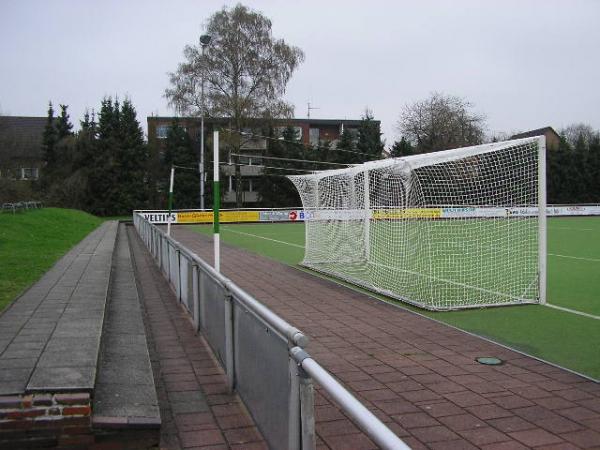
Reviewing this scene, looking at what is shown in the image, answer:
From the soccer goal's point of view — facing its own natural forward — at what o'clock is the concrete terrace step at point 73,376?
The concrete terrace step is roughly at 5 o'clock from the soccer goal.

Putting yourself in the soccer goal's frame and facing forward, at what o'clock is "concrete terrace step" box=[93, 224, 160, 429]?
The concrete terrace step is roughly at 5 o'clock from the soccer goal.

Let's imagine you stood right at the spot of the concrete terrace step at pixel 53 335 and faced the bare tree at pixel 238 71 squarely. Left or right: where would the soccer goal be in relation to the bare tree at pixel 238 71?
right

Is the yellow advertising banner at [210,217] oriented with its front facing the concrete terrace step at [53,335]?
yes

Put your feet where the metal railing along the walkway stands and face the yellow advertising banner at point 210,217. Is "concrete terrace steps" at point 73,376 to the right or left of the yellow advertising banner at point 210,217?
left

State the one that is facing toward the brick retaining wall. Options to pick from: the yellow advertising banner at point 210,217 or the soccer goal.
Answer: the yellow advertising banner

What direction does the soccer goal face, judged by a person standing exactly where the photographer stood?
facing away from the viewer and to the right of the viewer

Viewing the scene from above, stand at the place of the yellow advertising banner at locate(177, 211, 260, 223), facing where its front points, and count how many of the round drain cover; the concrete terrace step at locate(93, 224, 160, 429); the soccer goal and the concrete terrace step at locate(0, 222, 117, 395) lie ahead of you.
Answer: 4

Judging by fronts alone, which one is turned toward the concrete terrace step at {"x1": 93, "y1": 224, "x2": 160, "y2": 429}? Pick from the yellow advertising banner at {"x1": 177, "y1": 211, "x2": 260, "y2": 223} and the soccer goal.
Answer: the yellow advertising banner

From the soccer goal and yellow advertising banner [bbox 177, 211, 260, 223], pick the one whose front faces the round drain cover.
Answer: the yellow advertising banner

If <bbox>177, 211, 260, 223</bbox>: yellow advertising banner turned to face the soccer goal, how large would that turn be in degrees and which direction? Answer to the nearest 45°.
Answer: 0° — it already faces it

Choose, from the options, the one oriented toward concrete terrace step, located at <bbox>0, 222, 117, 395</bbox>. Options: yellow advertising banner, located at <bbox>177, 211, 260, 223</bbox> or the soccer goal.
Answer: the yellow advertising banner

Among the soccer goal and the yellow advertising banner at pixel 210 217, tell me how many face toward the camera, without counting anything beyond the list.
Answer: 1

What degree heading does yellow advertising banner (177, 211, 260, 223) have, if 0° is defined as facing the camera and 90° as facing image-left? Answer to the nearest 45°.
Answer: approximately 0°

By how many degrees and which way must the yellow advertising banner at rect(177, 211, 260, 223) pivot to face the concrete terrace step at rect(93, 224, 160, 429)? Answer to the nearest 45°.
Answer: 0° — it already faces it
